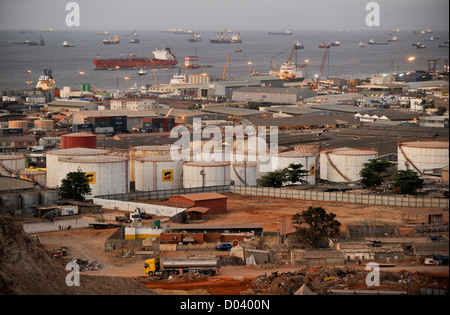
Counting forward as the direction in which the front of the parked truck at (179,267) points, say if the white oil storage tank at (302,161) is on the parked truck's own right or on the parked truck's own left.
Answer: on the parked truck's own right

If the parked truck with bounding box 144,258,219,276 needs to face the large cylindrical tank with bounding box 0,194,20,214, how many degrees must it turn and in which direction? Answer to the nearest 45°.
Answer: approximately 45° to its right

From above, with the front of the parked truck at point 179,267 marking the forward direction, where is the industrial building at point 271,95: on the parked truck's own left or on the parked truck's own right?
on the parked truck's own right

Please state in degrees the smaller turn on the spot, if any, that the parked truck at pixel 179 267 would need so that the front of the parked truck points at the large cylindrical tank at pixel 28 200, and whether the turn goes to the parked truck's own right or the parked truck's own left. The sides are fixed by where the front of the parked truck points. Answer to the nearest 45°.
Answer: approximately 45° to the parked truck's own right

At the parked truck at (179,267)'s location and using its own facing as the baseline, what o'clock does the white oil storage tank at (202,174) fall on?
The white oil storage tank is roughly at 3 o'clock from the parked truck.

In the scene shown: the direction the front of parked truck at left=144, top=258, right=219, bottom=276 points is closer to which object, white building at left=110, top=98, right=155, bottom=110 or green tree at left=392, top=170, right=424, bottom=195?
the white building

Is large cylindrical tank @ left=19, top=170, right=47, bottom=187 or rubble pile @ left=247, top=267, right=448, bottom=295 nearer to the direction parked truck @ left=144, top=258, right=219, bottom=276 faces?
the large cylindrical tank

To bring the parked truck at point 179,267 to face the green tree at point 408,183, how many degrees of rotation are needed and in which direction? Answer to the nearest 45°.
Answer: approximately 135° to its right

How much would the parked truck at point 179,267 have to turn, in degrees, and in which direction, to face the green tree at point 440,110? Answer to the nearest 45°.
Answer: approximately 135° to its right

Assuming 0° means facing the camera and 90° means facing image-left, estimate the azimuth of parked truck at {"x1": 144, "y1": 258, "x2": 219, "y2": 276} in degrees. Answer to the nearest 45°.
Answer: approximately 90°

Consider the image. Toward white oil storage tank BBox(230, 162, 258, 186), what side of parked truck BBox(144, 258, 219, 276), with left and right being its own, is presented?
right

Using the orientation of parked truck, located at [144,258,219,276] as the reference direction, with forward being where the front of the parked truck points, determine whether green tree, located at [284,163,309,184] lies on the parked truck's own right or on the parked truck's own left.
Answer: on the parked truck's own right
